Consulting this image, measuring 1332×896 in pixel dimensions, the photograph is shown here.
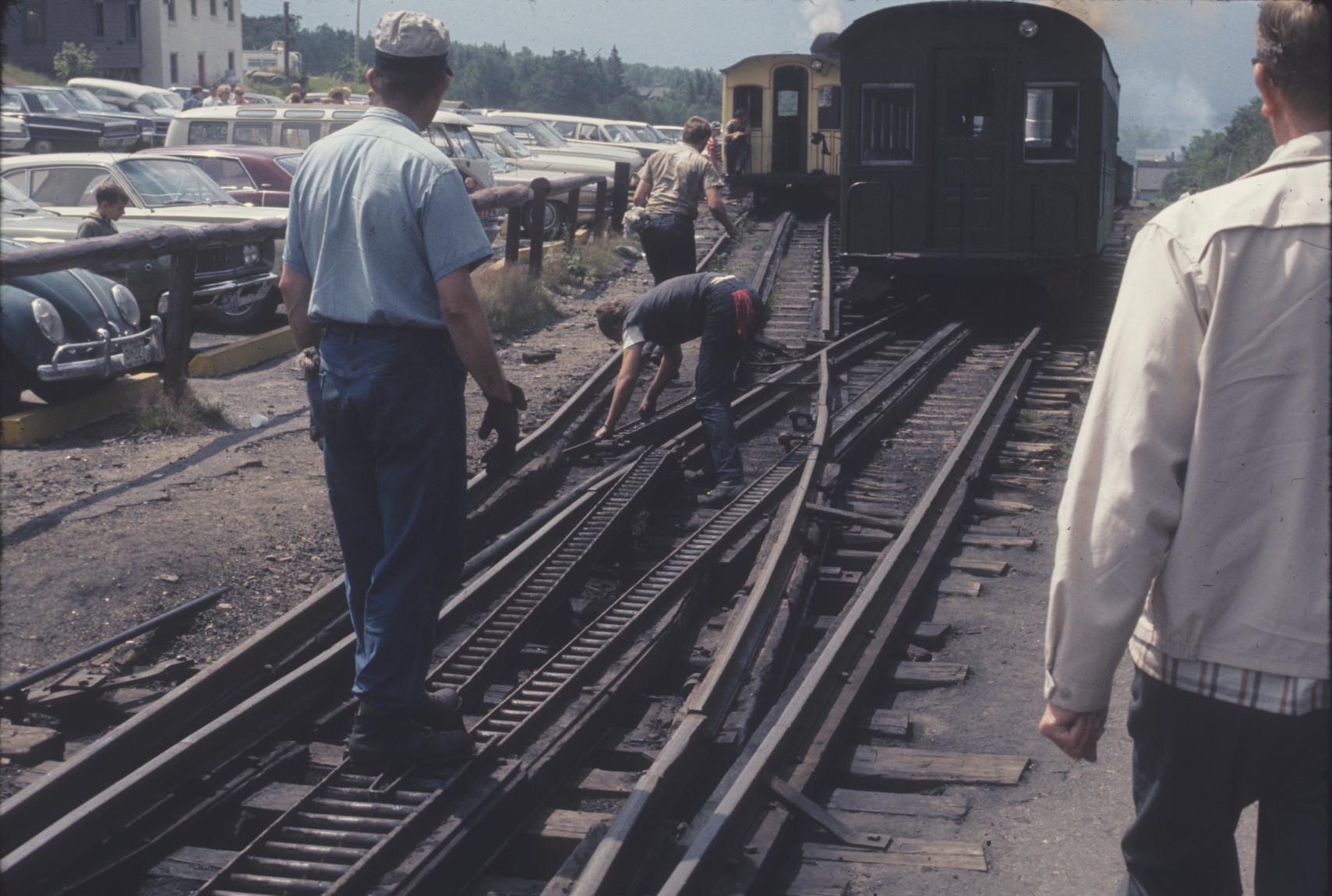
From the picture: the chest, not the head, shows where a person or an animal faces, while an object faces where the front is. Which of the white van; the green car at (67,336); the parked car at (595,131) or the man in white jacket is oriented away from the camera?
the man in white jacket

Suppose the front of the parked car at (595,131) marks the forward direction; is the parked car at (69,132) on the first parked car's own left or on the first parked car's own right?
on the first parked car's own right

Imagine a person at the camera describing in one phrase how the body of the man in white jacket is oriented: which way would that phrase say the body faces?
away from the camera

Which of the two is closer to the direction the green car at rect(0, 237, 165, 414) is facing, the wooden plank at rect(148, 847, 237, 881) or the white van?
the wooden plank

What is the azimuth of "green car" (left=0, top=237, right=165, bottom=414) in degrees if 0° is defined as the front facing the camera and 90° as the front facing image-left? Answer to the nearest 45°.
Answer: approximately 315°

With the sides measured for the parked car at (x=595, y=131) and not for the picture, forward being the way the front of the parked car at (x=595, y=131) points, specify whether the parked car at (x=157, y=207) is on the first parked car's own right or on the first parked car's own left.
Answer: on the first parked car's own right
